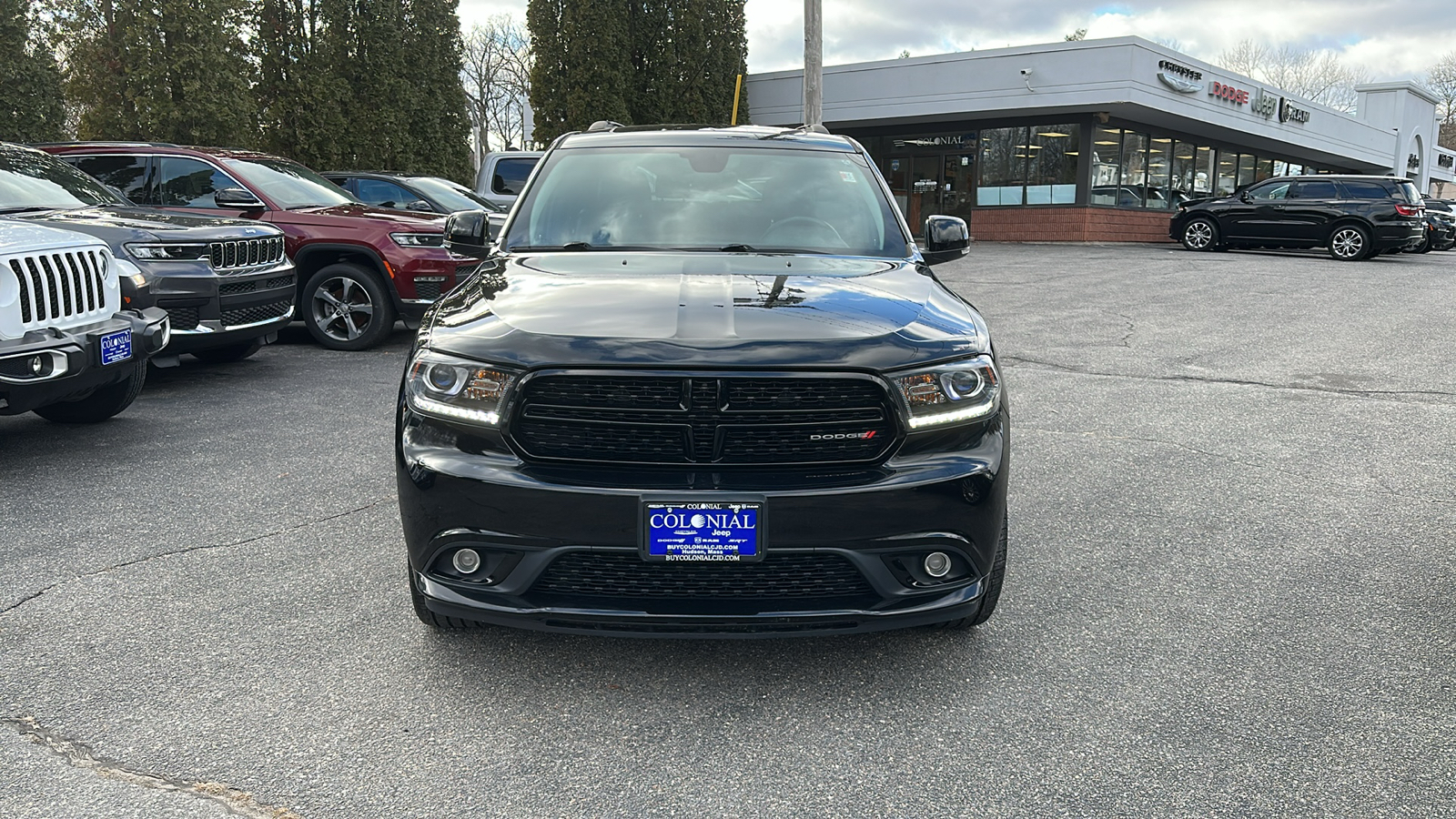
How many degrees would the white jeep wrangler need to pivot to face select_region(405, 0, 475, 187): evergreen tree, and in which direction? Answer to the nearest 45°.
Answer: approximately 135° to its left

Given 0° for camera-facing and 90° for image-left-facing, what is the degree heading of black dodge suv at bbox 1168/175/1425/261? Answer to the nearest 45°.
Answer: approximately 90°

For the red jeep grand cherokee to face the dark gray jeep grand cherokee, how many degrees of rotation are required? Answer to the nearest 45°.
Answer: approximately 90° to its right

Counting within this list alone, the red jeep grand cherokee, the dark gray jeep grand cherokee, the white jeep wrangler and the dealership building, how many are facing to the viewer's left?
0

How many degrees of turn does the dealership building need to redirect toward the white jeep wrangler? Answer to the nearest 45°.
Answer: approximately 45° to its right

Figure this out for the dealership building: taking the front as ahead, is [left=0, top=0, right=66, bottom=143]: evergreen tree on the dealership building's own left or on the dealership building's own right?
on the dealership building's own right

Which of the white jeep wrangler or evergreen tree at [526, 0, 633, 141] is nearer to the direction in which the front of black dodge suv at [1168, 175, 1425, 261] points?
the evergreen tree

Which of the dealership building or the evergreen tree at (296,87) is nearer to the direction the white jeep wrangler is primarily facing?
the dealership building

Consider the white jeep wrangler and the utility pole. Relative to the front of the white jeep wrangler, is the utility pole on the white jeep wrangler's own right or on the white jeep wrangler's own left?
on the white jeep wrangler's own left

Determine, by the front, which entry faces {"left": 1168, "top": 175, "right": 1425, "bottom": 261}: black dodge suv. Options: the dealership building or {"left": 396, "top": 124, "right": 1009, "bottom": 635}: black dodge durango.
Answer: the dealership building

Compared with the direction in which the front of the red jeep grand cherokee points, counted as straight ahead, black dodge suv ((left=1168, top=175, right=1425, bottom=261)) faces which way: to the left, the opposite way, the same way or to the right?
the opposite way

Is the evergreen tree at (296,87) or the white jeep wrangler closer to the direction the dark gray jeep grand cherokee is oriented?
the white jeep wrangler

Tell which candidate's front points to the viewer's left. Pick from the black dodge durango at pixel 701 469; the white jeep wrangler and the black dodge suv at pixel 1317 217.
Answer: the black dodge suv

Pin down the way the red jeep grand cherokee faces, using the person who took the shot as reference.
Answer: facing the viewer and to the right of the viewer

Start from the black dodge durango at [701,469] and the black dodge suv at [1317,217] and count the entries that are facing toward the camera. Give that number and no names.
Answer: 1

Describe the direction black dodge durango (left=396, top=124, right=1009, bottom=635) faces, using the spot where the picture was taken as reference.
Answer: facing the viewer
